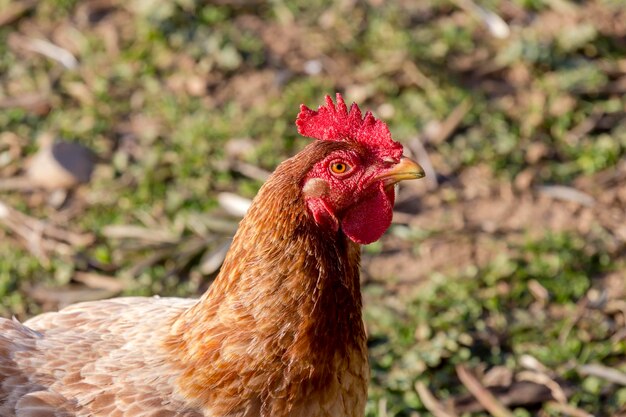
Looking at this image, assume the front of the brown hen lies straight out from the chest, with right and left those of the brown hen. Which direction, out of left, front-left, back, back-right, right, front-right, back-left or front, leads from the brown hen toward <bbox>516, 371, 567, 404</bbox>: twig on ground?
front-left

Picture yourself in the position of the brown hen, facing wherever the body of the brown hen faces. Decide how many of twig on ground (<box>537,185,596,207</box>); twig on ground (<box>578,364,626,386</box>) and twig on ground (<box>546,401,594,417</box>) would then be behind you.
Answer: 0

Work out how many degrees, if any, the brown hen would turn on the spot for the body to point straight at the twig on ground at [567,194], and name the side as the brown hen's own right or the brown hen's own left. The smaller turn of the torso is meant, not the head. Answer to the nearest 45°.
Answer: approximately 45° to the brown hen's own left

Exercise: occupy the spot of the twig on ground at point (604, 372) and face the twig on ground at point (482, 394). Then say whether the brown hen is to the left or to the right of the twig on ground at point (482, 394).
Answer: left

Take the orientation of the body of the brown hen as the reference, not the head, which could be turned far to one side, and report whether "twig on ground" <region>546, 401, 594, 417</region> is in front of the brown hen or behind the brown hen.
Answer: in front

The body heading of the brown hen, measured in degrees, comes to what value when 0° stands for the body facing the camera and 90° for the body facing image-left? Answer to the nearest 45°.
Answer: approximately 270°

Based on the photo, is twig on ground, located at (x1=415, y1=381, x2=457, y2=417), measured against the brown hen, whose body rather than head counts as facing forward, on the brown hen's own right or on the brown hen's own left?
on the brown hen's own left

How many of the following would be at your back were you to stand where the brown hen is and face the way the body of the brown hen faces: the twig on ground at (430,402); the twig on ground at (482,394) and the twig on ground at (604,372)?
0
